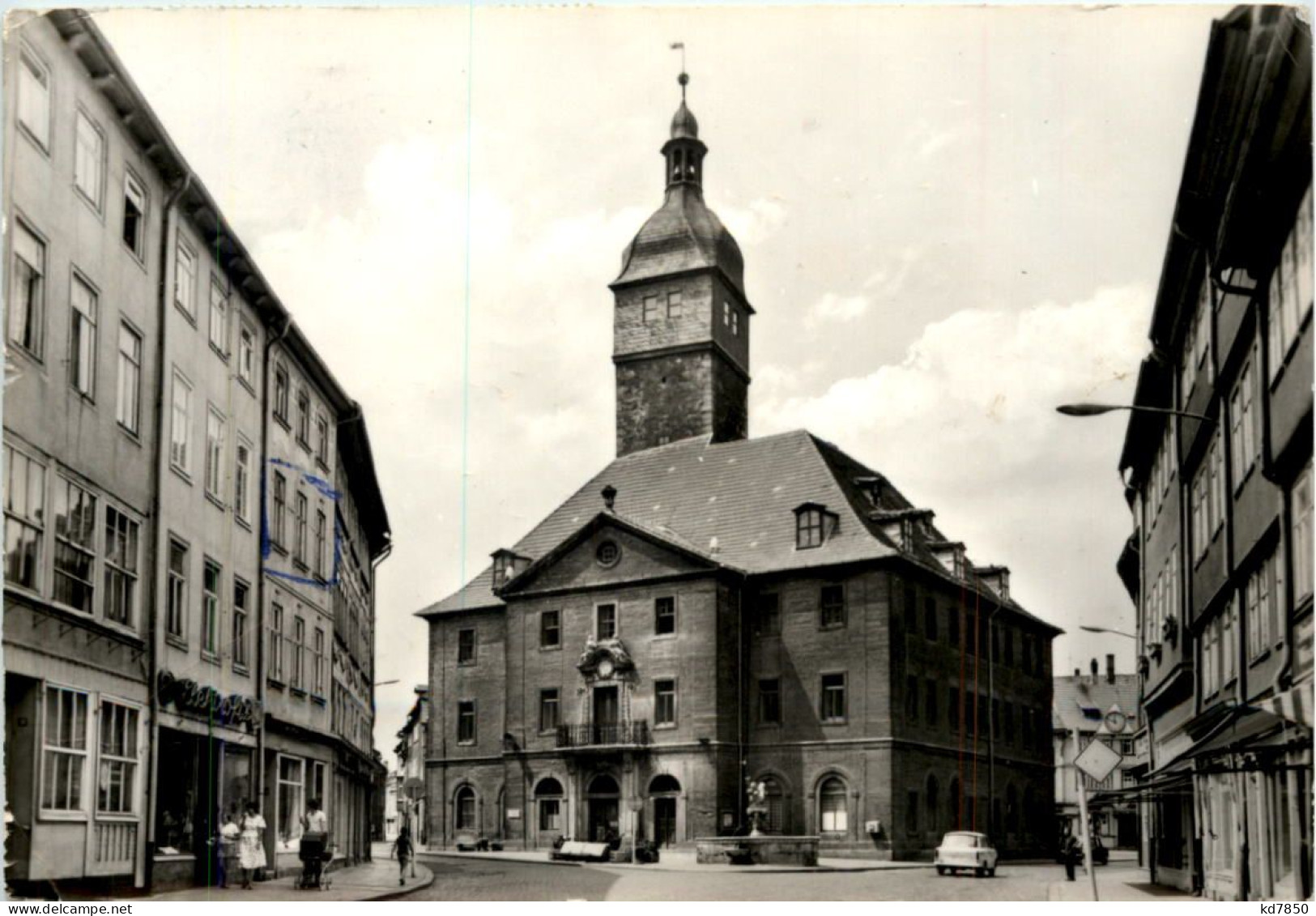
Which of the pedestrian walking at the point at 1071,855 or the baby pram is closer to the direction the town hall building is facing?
the baby pram

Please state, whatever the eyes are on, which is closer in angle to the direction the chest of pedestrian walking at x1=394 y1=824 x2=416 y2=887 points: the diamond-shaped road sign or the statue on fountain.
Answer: the statue on fountain

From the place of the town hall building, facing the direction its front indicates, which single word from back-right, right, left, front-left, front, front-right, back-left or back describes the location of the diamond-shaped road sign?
front-left

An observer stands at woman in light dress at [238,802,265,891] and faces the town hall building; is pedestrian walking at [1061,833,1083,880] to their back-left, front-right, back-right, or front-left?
front-right

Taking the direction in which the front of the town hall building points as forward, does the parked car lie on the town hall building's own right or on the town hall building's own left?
on the town hall building's own left

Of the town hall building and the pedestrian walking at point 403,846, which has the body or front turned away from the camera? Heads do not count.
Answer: the pedestrian walking

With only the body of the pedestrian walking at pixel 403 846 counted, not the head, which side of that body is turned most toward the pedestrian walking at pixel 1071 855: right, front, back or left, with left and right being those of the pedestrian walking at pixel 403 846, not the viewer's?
right

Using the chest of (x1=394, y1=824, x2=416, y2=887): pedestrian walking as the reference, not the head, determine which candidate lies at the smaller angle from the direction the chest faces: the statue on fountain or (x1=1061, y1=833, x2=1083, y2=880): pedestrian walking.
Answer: the statue on fountain

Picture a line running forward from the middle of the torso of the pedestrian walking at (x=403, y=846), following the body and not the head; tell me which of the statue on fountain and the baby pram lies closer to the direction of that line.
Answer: the statue on fountain

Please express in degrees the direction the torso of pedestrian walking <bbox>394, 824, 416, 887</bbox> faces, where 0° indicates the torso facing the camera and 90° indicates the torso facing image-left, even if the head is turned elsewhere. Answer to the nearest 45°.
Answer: approximately 180°

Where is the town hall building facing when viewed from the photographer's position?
facing the viewer and to the left of the viewer

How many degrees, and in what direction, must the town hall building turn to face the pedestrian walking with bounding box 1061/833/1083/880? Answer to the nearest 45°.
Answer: approximately 90° to its left

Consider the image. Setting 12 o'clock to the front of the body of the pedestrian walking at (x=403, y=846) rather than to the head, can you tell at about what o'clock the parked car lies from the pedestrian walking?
The parked car is roughly at 3 o'clock from the pedestrian walking.
